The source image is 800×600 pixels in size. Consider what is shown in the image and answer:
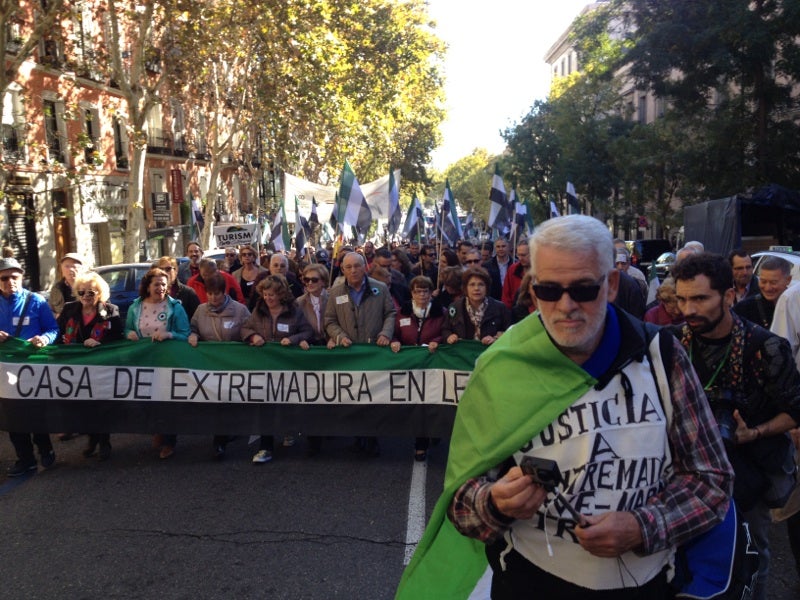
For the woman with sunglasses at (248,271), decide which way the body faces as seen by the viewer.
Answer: toward the camera

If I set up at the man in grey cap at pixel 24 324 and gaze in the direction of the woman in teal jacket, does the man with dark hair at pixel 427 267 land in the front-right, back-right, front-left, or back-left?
front-left

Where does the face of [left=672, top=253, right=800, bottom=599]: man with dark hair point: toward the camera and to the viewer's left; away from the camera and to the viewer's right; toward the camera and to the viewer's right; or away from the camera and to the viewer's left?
toward the camera and to the viewer's left

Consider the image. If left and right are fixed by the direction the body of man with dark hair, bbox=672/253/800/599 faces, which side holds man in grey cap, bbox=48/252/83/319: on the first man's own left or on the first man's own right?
on the first man's own right

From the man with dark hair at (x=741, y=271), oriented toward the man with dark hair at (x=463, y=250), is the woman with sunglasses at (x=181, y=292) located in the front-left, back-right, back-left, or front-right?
front-left

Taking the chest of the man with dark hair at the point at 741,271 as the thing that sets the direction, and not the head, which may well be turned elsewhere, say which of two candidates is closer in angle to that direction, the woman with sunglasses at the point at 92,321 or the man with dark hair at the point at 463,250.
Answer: the woman with sunglasses

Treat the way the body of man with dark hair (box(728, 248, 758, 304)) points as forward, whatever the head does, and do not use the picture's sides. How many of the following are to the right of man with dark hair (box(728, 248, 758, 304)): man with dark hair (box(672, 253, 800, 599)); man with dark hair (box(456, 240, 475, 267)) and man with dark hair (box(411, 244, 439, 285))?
2

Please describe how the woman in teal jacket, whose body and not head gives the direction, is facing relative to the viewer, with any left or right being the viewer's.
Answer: facing the viewer

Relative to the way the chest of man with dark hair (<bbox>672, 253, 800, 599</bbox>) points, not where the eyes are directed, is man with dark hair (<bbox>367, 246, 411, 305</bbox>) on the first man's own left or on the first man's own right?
on the first man's own right

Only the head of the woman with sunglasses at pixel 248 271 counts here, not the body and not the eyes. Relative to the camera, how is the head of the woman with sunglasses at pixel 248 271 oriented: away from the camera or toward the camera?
toward the camera

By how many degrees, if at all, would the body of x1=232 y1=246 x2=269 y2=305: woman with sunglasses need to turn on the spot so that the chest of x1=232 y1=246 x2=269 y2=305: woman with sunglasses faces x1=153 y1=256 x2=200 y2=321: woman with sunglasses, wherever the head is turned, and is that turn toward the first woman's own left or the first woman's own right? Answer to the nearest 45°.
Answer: approximately 45° to the first woman's own right

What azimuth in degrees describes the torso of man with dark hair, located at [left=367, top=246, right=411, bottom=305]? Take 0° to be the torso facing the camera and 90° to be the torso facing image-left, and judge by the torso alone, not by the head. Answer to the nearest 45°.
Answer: approximately 0°

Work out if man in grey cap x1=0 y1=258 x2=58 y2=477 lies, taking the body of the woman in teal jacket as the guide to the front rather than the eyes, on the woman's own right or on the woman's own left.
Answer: on the woman's own right

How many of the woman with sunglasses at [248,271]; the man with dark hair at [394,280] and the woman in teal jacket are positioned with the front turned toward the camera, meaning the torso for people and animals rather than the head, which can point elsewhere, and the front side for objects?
3
